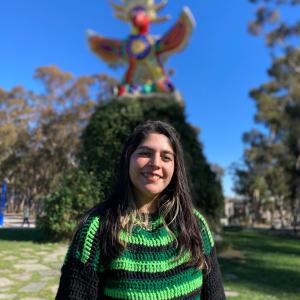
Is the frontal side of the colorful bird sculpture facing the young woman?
yes

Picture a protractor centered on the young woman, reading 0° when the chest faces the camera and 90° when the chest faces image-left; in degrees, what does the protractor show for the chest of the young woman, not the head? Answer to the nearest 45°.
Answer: approximately 0°

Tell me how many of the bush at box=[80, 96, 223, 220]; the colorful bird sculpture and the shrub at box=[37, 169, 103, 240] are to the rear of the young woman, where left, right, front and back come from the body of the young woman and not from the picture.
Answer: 3

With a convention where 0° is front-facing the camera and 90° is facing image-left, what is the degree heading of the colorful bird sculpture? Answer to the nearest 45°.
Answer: approximately 0°

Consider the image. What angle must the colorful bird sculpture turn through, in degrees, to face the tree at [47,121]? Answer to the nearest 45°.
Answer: approximately 135° to its right

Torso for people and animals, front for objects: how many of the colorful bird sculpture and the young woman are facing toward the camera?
2

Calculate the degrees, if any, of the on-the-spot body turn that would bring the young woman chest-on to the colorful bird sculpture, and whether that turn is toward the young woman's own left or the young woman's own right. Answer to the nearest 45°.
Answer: approximately 180°

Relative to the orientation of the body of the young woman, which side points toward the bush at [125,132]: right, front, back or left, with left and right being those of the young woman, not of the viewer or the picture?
back
